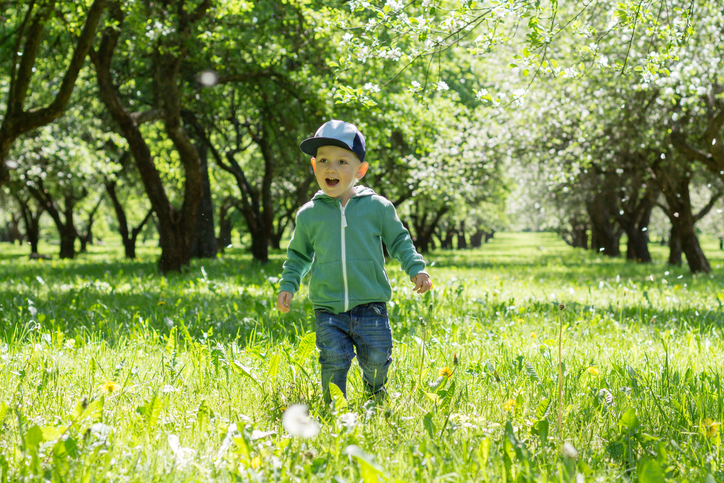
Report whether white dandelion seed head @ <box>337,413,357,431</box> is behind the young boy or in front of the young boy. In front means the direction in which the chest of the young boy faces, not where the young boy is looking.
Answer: in front

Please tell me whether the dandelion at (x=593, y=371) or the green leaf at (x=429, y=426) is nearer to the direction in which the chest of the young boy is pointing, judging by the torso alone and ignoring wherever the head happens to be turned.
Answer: the green leaf

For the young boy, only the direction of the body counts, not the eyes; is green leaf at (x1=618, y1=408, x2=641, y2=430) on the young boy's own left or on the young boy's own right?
on the young boy's own left

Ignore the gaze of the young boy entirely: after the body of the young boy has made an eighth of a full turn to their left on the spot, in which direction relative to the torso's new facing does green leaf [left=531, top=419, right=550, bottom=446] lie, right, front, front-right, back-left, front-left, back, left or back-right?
front

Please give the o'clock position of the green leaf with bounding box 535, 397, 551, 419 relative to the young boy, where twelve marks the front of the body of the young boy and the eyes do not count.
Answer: The green leaf is roughly at 10 o'clock from the young boy.

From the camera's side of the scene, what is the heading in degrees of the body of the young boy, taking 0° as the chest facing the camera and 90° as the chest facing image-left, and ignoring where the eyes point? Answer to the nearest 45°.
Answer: approximately 0°

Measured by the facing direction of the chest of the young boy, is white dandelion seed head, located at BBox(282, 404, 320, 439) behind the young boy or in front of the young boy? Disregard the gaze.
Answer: in front

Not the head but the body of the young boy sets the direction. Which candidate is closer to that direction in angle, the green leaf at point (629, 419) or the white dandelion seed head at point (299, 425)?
the white dandelion seed head

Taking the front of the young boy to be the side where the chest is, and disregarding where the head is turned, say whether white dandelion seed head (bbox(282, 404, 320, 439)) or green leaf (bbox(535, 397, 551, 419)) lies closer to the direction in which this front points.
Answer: the white dandelion seed head

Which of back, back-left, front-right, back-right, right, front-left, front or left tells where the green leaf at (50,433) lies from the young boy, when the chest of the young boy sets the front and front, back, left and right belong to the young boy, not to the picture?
front-right
